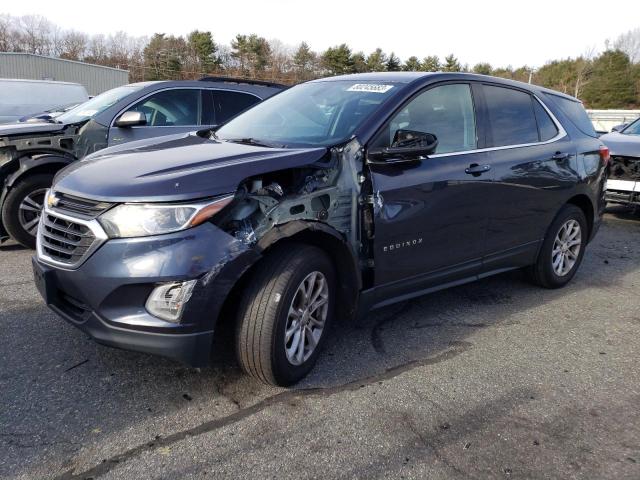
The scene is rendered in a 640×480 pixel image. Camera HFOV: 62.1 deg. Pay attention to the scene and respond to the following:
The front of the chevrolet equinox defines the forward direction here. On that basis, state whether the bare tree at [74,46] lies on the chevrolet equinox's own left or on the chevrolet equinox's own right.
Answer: on the chevrolet equinox's own right

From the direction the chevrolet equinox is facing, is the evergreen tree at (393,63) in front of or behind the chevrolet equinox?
behind

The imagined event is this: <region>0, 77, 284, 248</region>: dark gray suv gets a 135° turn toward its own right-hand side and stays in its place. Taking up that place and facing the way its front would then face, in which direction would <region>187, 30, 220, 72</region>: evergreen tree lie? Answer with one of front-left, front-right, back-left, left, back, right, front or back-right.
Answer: front

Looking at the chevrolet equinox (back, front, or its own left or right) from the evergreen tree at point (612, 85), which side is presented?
back

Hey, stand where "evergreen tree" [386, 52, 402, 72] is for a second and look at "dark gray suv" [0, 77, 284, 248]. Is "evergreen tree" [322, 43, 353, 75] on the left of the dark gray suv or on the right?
right

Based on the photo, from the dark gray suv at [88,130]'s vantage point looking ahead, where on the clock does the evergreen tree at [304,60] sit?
The evergreen tree is roughly at 5 o'clock from the dark gray suv.

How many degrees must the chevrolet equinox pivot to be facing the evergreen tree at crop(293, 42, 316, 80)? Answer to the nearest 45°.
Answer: approximately 135° to its right

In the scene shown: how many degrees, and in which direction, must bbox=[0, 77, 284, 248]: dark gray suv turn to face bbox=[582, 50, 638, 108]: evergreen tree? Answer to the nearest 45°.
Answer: approximately 180°

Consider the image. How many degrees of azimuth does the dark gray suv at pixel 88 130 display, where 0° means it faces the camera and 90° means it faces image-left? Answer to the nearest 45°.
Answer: approximately 45°

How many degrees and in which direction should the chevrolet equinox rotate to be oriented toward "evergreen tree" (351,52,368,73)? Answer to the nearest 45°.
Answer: approximately 135° to its right

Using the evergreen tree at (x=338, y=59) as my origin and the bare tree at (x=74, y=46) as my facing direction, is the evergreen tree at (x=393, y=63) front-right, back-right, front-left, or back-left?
back-right

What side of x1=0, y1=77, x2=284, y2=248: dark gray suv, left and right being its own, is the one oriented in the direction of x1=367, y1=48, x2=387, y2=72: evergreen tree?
right
